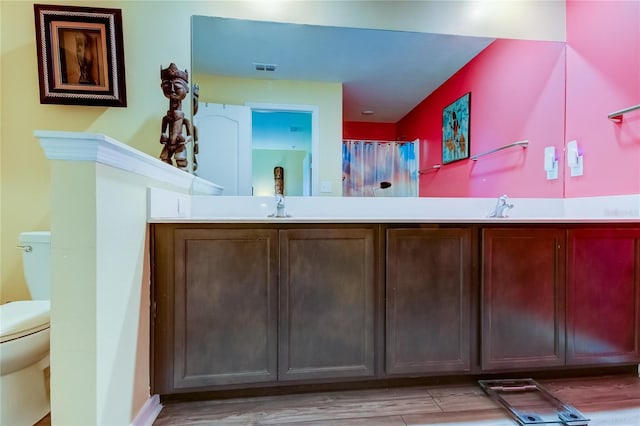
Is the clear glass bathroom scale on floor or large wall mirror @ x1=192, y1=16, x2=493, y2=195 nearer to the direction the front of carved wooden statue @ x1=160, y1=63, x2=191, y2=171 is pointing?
the clear glass bathroom scale on floor

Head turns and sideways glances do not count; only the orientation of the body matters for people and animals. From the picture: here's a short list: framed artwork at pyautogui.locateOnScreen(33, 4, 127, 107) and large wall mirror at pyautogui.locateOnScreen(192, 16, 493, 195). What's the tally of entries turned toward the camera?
2

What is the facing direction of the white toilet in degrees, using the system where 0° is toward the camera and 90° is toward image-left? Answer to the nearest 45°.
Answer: approximately 45°

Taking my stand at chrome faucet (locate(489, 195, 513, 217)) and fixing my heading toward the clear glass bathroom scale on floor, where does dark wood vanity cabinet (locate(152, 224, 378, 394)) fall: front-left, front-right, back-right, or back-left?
front-right

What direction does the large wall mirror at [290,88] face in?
toward the camera

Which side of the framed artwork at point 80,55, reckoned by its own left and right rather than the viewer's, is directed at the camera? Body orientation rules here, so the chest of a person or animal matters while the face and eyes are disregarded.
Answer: front

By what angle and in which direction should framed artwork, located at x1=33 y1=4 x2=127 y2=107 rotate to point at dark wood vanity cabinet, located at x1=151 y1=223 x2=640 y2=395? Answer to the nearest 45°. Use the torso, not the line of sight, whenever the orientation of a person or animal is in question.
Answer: approximately 45° to its left

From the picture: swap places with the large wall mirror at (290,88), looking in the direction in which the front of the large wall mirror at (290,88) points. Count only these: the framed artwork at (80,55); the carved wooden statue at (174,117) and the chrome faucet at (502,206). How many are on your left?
1

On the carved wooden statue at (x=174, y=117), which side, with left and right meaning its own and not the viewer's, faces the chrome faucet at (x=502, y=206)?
left

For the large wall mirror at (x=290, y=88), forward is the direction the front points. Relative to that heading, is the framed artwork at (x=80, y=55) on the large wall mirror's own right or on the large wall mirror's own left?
on the large wall mirror's own right

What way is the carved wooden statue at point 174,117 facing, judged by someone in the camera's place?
facing the viewer

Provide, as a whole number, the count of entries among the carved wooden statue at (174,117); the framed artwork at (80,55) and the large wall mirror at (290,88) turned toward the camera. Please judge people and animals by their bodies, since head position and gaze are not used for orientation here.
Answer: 3
